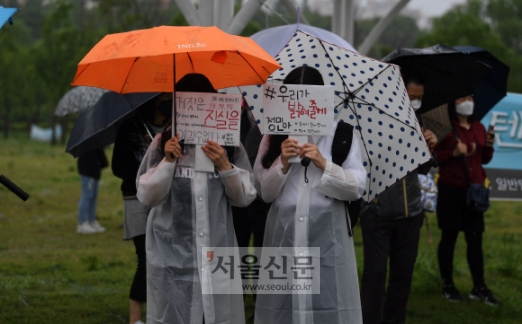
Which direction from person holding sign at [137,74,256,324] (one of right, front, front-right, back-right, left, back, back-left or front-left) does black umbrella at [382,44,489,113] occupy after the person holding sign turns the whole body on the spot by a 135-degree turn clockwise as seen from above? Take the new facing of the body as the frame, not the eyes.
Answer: right

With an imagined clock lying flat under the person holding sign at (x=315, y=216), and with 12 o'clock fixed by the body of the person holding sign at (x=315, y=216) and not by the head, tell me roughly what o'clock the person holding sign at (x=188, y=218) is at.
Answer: the person holding sign at (x=188, y=218) is roughly at 3 o'clock from the person holding sign at (x=315, y=216).

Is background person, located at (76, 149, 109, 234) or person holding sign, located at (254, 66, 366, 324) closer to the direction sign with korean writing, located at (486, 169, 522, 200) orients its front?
the person holding sign

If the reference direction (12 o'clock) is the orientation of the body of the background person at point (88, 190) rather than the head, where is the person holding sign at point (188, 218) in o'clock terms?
The person holding sign is roughly at 3 o'clock from the background person.

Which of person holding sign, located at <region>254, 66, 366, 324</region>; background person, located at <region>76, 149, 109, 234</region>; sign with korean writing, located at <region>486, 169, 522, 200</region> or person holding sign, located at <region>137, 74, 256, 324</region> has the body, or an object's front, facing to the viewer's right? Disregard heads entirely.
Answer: the background person

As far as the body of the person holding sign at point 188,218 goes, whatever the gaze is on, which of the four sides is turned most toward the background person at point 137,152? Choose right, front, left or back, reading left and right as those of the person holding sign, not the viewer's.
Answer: back

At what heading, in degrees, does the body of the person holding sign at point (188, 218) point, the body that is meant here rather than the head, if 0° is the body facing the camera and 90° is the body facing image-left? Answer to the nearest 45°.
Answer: approximately 0°

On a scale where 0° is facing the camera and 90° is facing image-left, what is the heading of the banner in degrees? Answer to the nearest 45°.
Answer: approximately 0°
